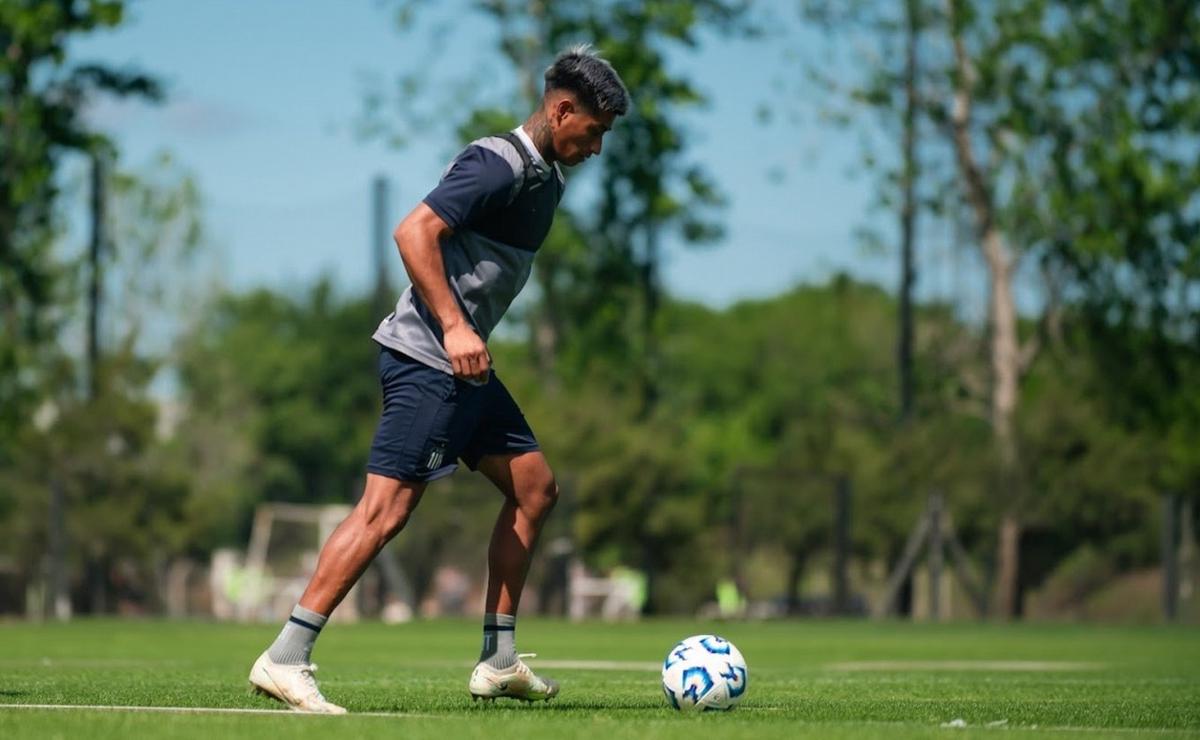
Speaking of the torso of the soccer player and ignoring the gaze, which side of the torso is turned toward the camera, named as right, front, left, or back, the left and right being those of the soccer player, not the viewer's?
right

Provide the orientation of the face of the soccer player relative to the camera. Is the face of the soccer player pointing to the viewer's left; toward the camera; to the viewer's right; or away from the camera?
to the viewer's right

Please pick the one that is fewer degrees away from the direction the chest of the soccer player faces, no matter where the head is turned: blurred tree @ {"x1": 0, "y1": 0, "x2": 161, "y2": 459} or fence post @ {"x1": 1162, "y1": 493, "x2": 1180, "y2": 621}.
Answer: the fence post

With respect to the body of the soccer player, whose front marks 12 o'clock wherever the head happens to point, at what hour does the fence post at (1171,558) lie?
The fence post is roughly at 10 o'clock from the soccer player.

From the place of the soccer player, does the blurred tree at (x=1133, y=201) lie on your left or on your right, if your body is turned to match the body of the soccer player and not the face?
on your left

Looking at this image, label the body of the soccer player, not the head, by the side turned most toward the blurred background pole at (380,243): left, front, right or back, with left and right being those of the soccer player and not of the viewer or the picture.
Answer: left

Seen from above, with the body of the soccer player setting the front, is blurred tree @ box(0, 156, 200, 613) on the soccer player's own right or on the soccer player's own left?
on the soccer player's own left

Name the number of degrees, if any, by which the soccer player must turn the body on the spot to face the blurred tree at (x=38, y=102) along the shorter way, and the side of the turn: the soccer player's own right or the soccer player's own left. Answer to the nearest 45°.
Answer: approximately 90° to the soccer player's own left
